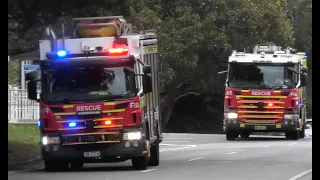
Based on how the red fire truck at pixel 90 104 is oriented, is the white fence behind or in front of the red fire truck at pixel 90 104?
behind

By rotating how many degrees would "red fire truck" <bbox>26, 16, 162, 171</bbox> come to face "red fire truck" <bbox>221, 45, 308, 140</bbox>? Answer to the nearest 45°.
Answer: approximately 135° to its left

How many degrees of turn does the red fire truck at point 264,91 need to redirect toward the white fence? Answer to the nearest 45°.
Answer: approximately 90° to its right

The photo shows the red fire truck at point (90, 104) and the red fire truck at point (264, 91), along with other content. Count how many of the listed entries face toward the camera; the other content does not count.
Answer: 2

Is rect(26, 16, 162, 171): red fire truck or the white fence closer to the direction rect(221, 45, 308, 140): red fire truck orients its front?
the red fire truck

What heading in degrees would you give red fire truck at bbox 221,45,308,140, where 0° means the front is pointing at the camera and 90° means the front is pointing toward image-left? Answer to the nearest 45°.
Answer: approximately 0°

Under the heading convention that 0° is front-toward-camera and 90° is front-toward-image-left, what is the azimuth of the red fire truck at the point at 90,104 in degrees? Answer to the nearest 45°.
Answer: approximately 0°
